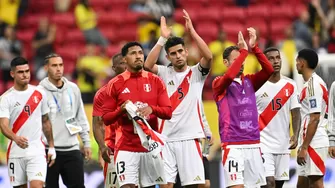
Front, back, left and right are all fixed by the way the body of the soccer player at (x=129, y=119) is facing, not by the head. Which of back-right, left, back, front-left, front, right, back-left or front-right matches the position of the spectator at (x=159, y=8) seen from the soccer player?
back

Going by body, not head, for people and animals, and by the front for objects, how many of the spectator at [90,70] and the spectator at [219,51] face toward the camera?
2

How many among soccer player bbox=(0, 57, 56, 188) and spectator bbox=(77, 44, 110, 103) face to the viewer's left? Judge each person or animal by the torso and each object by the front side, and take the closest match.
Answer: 0

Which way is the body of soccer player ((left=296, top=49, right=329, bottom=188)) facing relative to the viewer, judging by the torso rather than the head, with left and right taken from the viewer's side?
facing to the left of the viewer

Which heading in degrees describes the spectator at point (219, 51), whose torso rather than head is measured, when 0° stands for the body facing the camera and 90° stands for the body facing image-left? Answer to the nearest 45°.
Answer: approximately 0°

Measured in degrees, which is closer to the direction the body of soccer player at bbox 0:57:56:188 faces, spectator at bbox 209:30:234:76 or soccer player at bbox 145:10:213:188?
the soccer player

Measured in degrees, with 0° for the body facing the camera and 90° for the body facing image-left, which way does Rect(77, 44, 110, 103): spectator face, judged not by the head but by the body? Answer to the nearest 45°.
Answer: approximately 0°

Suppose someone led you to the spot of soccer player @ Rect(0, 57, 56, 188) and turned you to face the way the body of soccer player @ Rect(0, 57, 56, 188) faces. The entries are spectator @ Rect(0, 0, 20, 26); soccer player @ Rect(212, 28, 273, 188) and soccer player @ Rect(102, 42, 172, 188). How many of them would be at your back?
1
